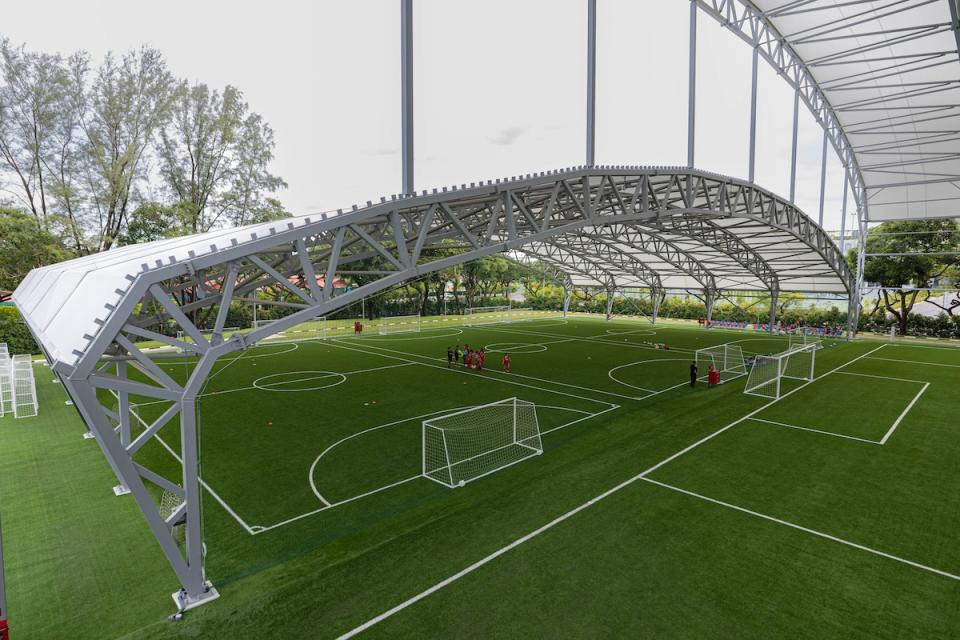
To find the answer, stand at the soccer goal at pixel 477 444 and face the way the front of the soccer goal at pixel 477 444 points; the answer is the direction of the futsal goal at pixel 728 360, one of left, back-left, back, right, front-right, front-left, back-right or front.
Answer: right

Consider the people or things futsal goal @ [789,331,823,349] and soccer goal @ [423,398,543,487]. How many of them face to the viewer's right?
0

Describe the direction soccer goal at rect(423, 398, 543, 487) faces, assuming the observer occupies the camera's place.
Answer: facing away from the viewer and to the left of the viewer

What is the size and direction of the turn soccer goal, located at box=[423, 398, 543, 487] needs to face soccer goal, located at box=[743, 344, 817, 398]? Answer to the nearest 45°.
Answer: approximately 90° to its right

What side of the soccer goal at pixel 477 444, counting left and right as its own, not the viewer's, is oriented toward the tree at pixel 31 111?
front

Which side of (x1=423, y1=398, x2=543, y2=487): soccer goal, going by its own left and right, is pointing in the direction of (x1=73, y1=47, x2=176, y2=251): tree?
front

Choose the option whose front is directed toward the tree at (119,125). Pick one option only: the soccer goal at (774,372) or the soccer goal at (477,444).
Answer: the soccer goal at (477,444)

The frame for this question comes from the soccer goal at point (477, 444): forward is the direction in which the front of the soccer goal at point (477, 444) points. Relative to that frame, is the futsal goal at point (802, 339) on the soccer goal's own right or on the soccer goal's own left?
on the soccer goal's own right

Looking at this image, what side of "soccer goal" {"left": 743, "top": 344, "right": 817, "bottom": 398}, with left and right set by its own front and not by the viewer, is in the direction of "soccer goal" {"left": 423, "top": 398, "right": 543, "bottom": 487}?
right
